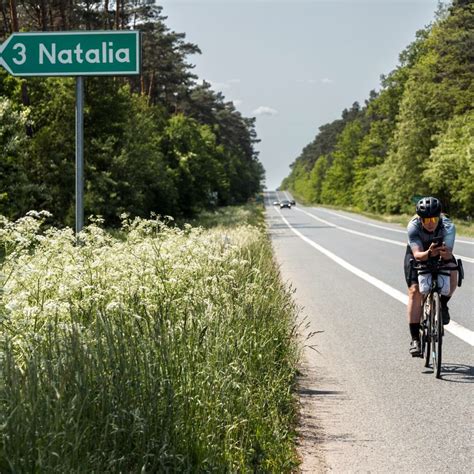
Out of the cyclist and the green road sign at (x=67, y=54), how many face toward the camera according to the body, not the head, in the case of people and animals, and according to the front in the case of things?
2

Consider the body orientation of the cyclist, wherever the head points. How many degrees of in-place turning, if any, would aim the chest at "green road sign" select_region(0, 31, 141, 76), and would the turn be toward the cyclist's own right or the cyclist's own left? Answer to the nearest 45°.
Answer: approximately 45° to the cyclist's own right

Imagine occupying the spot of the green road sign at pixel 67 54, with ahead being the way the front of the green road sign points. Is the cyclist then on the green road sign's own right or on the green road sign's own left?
on the green road sign's own left

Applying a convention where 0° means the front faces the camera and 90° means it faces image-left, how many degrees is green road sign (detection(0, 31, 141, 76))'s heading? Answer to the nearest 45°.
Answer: approximately 0°

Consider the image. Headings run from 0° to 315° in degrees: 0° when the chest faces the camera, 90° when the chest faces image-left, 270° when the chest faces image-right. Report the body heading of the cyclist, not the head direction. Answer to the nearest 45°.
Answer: approximately 0°
